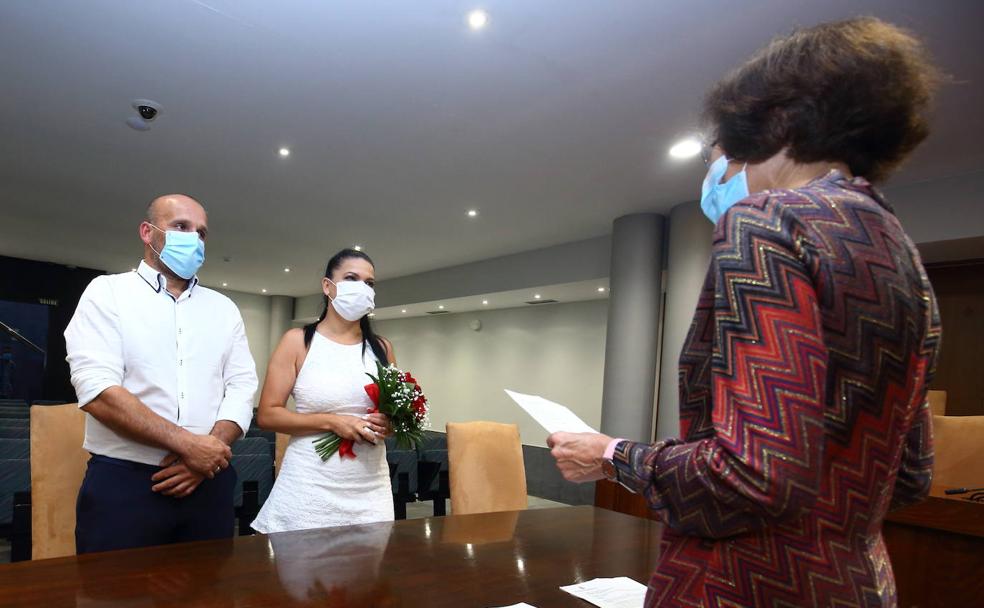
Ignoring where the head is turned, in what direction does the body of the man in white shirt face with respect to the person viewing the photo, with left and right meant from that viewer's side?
facing the viewer and to the right of the viewer

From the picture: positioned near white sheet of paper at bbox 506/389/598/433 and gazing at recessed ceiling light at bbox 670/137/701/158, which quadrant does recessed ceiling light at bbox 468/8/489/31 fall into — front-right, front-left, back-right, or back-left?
front-left

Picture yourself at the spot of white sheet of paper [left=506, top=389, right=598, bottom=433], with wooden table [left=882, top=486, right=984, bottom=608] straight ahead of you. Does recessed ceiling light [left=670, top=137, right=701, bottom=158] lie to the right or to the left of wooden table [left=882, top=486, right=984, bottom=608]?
left

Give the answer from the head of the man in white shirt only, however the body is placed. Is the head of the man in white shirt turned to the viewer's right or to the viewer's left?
to the viewer's right

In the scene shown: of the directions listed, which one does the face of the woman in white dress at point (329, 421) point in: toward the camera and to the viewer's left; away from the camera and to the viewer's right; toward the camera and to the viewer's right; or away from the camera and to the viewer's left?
toward the camera and to the viewer's right

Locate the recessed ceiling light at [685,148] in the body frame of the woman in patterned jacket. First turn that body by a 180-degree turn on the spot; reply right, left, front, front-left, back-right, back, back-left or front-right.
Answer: back-left

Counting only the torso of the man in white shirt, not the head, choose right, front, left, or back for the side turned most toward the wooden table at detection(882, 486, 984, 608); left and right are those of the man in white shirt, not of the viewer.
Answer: front

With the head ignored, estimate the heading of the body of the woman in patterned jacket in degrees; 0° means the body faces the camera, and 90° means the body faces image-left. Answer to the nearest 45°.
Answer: approximately 135°

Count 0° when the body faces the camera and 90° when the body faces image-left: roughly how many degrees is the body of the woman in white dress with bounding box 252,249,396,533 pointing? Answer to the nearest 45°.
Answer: approximately 315°

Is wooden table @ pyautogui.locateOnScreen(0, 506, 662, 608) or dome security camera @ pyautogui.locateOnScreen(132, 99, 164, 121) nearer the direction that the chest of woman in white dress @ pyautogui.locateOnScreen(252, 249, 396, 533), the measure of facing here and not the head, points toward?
the wooden table

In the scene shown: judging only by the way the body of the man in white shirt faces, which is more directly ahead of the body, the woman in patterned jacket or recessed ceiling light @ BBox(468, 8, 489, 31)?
the woman in patterned jacket
